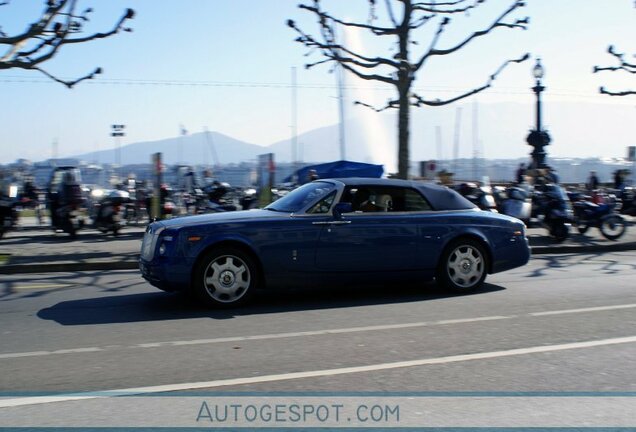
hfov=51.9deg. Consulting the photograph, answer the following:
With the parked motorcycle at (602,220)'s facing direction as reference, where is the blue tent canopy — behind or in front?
behind

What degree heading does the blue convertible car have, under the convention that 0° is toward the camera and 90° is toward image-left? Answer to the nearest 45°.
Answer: approximately 90°

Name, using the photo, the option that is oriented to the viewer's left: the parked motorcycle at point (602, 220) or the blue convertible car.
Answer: the blue convertible car

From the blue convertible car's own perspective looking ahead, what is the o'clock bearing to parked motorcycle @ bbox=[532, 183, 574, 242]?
The parked motorcycle is roughly at 4 o'clock from the blue convertible car.

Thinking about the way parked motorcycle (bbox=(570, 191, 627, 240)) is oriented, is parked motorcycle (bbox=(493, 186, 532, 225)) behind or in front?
behind

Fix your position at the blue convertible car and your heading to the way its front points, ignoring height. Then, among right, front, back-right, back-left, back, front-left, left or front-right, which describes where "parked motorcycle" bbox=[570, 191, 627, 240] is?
back-right

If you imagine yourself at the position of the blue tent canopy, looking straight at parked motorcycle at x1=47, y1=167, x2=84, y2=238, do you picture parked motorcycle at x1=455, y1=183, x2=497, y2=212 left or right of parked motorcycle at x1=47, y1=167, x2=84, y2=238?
left

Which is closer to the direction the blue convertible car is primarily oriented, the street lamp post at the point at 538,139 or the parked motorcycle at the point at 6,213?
the parked motorcycle

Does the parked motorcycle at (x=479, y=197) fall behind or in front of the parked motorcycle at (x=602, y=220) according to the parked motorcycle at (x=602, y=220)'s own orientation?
behind

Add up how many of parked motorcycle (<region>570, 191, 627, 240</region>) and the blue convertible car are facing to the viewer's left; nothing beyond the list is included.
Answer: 1
